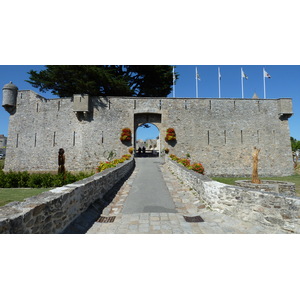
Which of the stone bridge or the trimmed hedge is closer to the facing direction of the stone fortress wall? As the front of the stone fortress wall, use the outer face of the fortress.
the stone bridge

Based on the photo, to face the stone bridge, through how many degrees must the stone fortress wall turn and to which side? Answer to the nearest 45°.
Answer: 0° — it already faces it

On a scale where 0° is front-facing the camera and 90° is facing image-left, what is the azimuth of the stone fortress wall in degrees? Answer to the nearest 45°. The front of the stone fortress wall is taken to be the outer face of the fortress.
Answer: approximately 0°

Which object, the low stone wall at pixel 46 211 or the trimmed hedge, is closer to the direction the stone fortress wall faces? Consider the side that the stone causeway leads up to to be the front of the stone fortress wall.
the low stone wall

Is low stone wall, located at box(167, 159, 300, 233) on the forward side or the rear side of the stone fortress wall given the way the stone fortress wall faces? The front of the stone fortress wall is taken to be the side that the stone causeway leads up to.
on the forward side

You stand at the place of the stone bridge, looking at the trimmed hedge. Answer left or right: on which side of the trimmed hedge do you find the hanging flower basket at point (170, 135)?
right

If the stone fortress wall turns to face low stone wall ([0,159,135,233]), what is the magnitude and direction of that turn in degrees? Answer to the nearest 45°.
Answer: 0° — it already faces it

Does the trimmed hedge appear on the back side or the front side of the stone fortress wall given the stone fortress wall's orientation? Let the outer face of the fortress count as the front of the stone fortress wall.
on the front side
